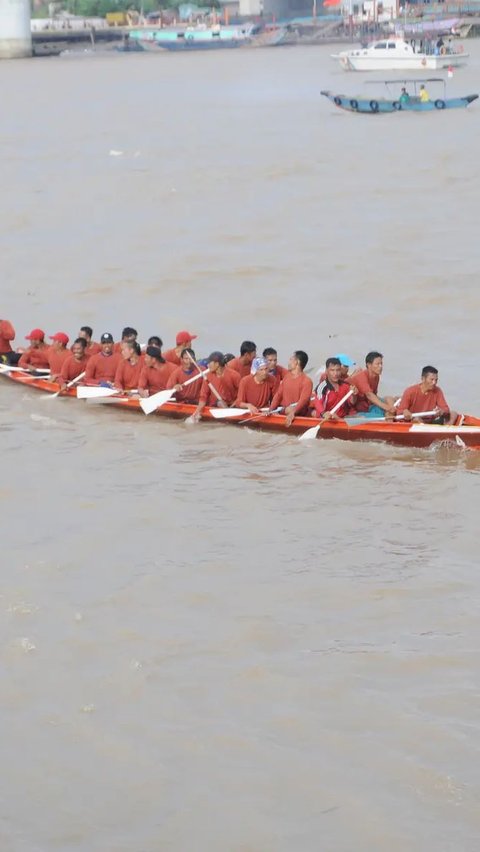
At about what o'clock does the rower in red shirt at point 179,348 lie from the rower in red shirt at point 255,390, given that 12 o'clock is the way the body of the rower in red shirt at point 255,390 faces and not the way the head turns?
the rower in red shirt at point 179,348 is roughly at 6 o'clock from the rower in red shirt at point 255,390.

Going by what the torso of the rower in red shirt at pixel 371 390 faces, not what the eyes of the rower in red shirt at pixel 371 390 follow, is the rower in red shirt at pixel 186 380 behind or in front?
behind

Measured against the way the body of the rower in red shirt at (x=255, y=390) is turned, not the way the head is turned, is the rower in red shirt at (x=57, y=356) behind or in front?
behind

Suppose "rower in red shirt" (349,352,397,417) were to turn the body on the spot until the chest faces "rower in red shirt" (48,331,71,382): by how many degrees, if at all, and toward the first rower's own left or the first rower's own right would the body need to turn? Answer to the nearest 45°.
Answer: approximately 180°

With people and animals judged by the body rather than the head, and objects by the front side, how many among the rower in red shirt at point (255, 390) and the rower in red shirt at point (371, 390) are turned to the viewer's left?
0

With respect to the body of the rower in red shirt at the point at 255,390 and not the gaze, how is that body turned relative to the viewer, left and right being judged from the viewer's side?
facing the viewer and to the right of the viewer
